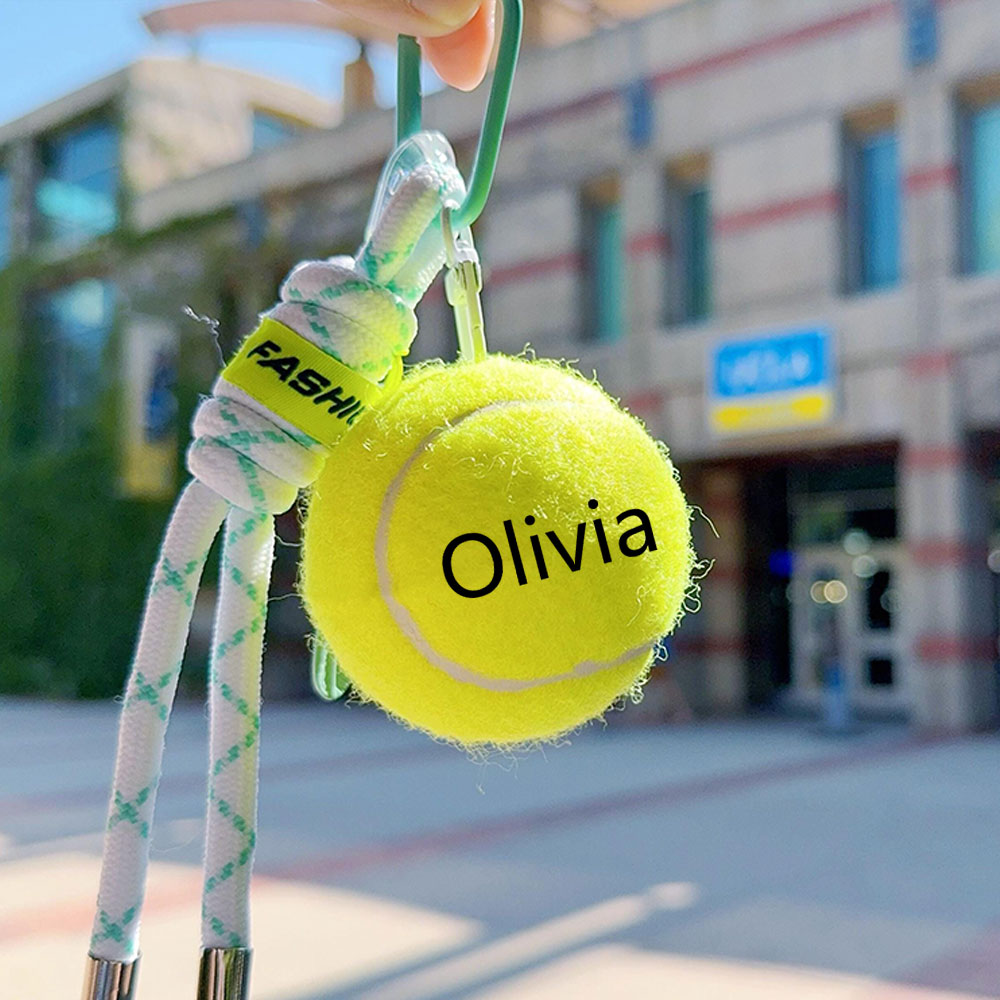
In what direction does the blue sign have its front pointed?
toward the camera

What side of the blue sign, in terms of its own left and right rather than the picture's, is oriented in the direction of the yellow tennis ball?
front
